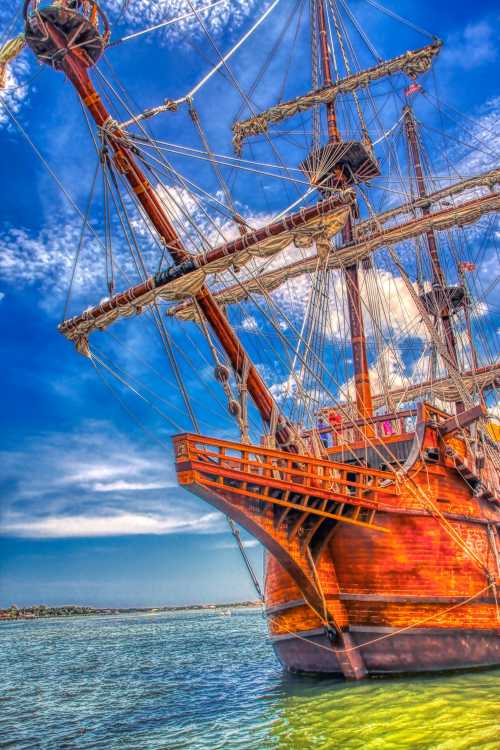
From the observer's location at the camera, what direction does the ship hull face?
facing the viewer and to the left of the viewer
